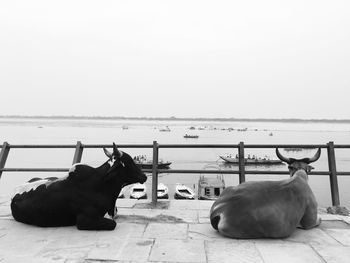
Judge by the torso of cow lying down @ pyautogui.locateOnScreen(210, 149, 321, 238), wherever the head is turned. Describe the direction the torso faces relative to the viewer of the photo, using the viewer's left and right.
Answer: facing away from the viewer and to the right of the viewer

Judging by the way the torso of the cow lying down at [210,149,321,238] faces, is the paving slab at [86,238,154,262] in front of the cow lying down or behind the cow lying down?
behind

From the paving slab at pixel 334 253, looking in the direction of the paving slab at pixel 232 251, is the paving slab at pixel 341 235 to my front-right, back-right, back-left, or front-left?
back-right

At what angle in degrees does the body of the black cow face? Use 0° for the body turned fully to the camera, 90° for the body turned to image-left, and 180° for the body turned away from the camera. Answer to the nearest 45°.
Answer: approximately 270°

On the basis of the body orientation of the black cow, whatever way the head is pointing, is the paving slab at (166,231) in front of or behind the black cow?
in front

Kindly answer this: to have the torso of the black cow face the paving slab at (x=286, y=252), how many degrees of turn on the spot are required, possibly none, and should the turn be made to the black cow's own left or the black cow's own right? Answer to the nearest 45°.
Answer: approximately 45° to the black cow's own right

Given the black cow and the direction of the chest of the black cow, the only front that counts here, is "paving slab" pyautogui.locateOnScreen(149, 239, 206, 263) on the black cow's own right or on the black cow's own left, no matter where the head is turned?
on the black cow's own right
